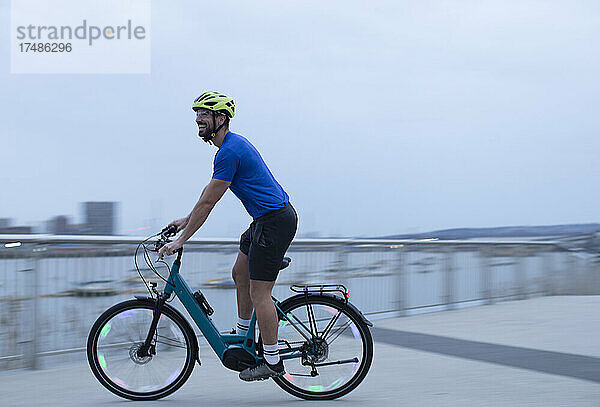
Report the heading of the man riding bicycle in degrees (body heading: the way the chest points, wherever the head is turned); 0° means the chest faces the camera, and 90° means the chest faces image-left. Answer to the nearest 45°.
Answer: approximately 90°

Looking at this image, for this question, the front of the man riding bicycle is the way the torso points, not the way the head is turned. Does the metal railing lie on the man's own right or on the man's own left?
on the man's own right

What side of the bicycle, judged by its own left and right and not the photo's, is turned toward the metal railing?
right

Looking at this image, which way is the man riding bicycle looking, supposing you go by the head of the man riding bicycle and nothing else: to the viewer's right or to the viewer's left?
to the viewer's left

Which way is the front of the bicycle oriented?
to the viewer's left
